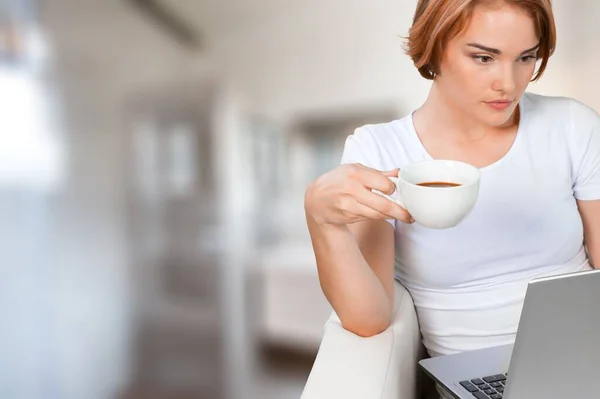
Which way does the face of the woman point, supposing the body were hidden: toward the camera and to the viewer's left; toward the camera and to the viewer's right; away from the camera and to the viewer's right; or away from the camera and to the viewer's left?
toward the camera and to the viewer's right

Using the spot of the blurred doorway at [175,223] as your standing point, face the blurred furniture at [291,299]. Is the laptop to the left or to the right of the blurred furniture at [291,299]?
right

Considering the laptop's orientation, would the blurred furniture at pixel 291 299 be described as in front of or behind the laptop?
in front

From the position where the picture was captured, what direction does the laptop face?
facing away from the viewer and to the left of the viewer

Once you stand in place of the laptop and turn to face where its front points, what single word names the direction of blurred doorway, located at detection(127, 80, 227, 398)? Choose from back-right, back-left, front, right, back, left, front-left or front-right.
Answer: front
